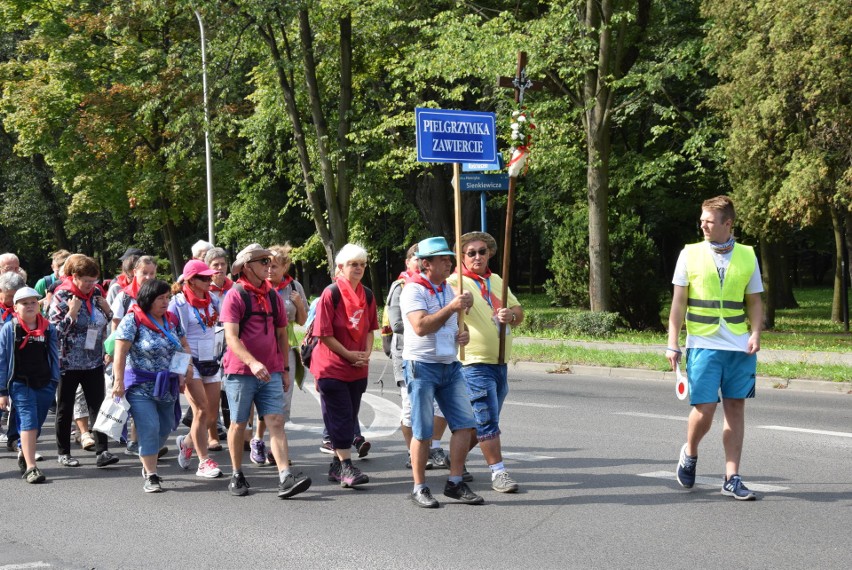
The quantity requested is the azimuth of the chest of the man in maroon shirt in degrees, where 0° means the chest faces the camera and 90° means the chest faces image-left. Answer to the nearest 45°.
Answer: approximately 315°

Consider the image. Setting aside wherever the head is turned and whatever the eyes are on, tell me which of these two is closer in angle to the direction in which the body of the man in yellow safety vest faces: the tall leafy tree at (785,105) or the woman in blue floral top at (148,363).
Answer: the woman in blue floral top

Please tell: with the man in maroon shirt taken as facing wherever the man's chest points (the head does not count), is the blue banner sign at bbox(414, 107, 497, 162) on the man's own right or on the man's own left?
on the man's own left

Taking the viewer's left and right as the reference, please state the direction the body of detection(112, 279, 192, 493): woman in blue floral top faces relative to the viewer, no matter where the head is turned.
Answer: facing the viewer and to the right of the viewer

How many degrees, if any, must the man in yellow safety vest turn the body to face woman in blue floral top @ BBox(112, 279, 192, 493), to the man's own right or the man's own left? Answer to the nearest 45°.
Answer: approximately 90° to the man's own right

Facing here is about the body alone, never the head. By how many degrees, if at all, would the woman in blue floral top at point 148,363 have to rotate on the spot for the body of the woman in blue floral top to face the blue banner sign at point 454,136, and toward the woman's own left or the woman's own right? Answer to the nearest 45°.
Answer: approximately 45° to the woman's own left
